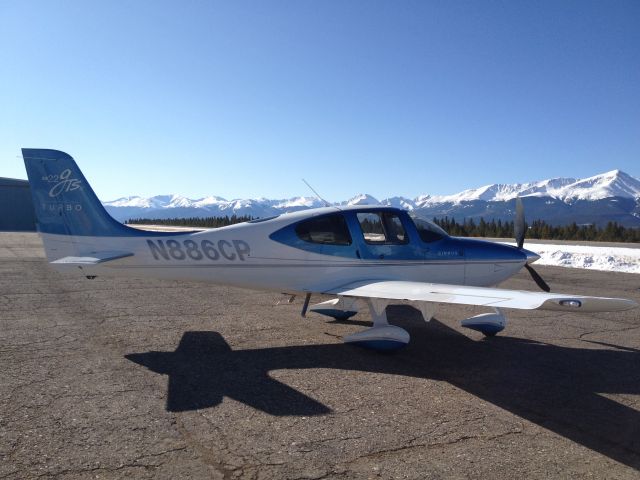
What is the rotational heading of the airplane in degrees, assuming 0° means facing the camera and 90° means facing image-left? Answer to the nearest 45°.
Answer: approximately 270°
